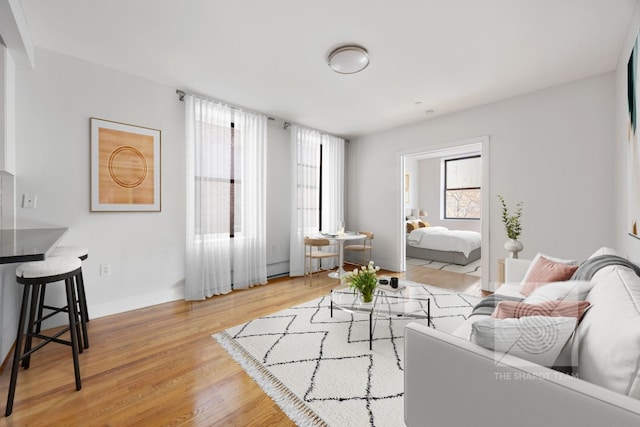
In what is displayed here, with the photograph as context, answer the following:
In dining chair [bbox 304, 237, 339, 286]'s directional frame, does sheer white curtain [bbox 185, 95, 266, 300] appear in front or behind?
behind

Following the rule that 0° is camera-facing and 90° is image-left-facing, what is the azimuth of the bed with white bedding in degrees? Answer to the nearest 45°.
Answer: approximately 315°

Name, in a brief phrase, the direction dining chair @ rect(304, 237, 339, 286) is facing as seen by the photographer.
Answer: facing away from the viewer and to the right of the viewer

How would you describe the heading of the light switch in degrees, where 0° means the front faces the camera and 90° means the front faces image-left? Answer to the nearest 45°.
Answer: approximately 315°

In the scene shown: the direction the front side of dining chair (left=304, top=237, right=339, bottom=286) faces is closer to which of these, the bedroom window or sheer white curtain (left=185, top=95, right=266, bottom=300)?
the bedroom window
